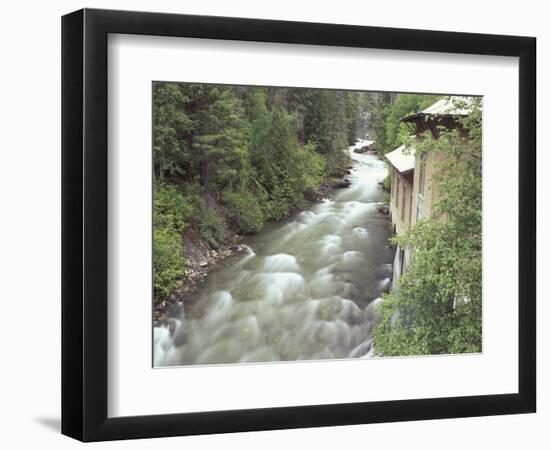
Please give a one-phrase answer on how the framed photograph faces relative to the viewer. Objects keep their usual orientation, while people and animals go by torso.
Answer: facing the viewer and to the right of the viewer
